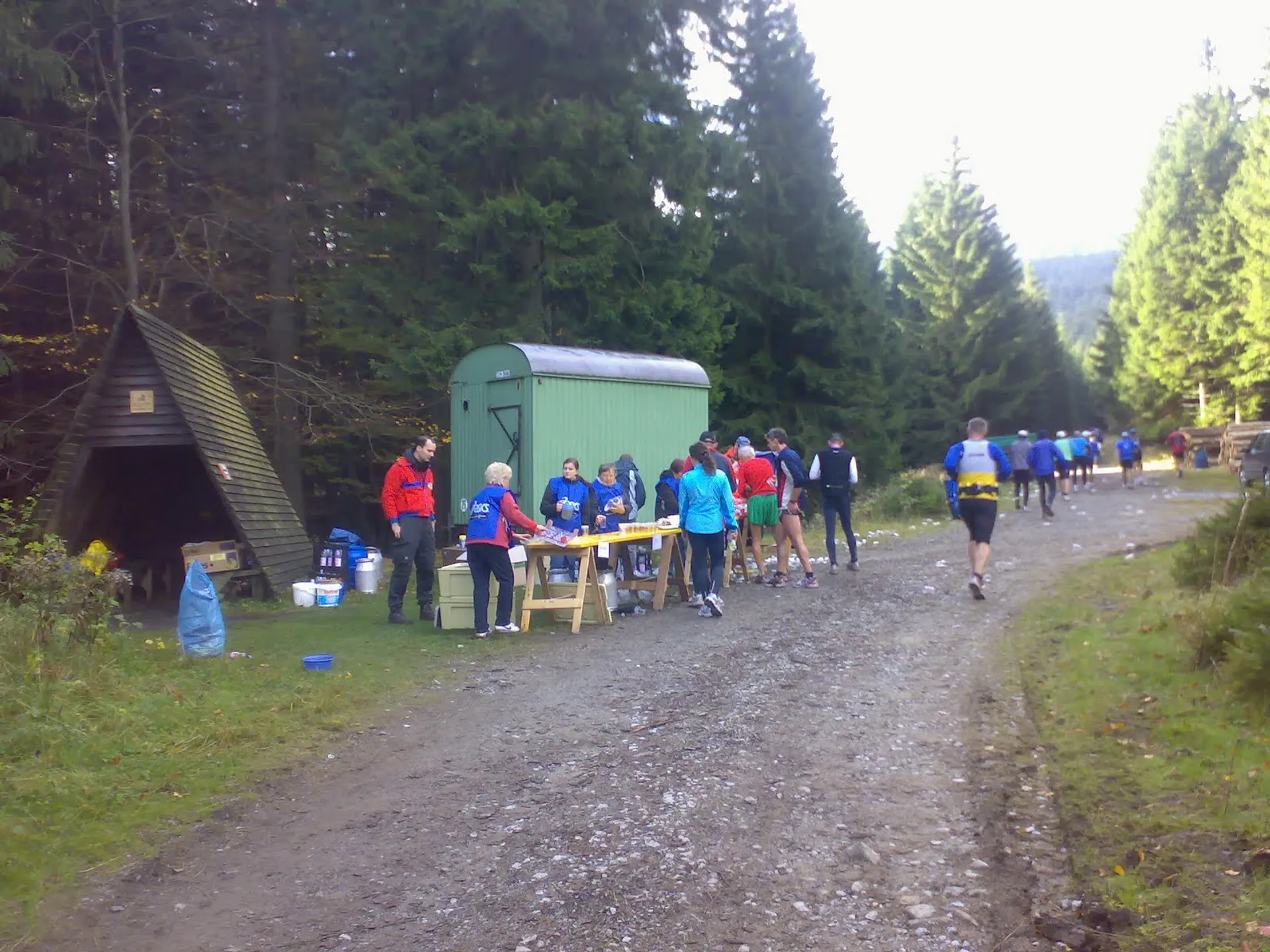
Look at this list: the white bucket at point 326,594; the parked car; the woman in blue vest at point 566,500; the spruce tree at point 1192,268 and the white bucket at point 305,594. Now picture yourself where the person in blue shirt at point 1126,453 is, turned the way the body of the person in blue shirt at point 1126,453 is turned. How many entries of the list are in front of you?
1

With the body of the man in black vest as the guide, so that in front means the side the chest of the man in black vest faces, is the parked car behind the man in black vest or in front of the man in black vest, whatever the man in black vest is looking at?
in front

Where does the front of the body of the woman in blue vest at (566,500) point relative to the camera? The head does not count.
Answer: toward the camera

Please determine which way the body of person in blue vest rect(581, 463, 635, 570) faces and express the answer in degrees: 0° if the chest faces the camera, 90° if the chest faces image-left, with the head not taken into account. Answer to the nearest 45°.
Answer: approximately 0°

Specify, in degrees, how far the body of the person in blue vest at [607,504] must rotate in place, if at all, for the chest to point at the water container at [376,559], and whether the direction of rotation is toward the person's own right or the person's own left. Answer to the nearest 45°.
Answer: approximately 135° to the person's own right

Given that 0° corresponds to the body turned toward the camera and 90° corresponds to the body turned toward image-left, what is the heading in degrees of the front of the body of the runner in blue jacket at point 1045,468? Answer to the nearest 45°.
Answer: approximately 180°

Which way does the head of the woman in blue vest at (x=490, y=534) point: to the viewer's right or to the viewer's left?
to the viewer's right

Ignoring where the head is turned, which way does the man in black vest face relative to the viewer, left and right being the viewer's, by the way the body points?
facing away from the viewer

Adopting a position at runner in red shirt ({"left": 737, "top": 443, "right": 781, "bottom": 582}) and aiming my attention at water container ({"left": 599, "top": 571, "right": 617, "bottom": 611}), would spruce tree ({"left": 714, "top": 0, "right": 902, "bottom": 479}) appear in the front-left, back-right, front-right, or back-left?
back-right

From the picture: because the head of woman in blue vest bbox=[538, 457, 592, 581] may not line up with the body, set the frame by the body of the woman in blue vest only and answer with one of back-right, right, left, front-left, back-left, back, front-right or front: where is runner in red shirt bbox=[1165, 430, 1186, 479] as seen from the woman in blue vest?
back-left

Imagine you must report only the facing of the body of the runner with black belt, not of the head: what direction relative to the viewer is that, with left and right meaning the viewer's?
facing away from the viewer

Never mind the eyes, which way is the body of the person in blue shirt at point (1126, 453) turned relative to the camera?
away from the camera

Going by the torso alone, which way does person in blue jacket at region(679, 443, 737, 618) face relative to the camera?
away from the camera

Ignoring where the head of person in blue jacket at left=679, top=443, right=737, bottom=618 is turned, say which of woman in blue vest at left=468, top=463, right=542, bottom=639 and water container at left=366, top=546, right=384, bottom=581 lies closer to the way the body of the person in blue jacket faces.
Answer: the water container
